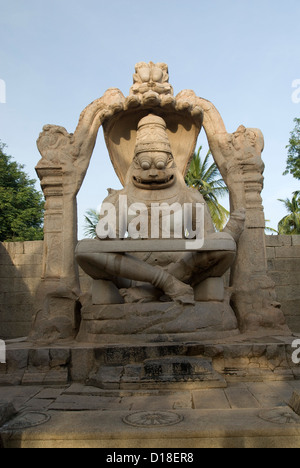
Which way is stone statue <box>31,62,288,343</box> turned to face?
toward the camera

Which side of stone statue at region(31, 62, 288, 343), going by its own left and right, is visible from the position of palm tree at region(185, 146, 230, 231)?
back

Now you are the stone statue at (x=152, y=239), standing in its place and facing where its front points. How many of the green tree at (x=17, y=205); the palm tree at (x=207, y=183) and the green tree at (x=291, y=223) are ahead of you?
0

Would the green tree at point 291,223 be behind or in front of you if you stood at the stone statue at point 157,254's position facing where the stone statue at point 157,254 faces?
behind

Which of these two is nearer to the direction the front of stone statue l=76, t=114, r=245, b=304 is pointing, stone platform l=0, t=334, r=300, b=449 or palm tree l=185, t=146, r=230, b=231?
the stone platform

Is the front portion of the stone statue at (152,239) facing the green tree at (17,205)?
no

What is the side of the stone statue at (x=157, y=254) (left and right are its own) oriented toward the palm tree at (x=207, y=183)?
back

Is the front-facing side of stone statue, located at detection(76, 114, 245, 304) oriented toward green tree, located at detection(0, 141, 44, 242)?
no

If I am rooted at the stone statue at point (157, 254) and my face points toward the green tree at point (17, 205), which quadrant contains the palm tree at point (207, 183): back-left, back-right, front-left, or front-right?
front-right

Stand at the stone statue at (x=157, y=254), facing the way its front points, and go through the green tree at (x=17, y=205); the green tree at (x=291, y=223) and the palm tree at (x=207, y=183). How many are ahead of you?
0

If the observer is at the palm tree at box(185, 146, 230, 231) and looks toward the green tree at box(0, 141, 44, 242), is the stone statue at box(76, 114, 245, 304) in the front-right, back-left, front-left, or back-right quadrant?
front-left
